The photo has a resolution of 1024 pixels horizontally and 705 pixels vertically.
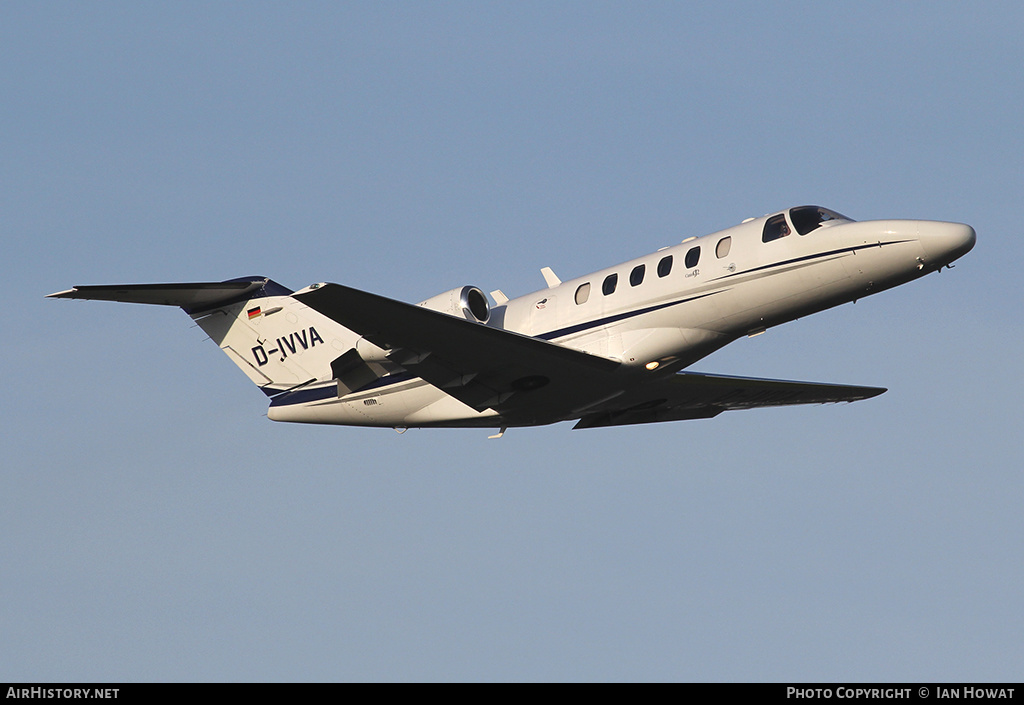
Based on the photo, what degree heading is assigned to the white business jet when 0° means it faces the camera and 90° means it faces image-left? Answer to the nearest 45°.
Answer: approximately 315°
